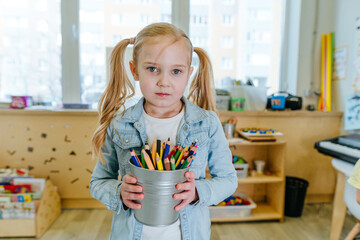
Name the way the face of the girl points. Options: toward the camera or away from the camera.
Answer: toward the camera

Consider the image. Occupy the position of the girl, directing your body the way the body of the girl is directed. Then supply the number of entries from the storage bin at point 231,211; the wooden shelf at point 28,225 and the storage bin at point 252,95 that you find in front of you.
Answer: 0

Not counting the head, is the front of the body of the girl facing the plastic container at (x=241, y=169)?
no

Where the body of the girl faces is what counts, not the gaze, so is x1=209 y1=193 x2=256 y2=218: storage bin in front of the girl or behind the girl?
behind

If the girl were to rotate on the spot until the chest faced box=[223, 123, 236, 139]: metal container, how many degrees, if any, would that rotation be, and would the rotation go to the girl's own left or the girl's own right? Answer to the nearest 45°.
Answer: approximately 180°

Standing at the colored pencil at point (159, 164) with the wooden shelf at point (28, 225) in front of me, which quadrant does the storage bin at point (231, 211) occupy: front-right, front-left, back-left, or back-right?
front-right

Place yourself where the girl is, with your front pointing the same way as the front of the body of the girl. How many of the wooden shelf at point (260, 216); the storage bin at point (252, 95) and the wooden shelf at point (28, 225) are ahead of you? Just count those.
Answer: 0

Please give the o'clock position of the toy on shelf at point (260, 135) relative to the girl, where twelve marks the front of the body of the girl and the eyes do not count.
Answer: The toy on shelf is roughly at 7 o'clock from the girl.

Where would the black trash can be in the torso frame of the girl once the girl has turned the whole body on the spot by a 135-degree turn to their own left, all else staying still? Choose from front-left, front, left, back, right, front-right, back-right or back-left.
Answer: front

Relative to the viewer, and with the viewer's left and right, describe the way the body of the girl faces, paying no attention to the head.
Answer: facing the viewer

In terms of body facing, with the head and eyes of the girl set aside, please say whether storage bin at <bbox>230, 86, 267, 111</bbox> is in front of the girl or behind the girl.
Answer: behind

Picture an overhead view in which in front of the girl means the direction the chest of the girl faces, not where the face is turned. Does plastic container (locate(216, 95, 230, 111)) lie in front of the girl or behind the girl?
behind

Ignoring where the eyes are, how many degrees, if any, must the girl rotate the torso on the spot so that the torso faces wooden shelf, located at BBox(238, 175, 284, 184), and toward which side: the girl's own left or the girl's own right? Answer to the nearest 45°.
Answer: approximately 135° to the girl's own left

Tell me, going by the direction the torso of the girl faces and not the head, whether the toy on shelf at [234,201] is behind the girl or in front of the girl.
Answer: behind
